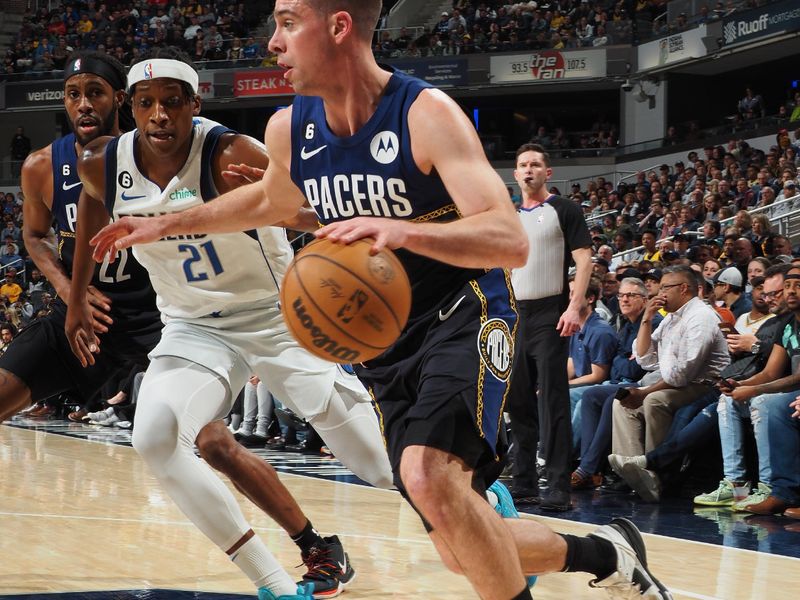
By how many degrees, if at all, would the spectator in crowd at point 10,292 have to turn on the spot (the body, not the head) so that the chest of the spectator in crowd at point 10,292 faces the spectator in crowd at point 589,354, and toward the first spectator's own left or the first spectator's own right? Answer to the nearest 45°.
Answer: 0° — they already face them

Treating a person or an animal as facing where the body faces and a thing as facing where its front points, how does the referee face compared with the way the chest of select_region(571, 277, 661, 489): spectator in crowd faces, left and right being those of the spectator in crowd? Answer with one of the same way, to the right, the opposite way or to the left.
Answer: the same way

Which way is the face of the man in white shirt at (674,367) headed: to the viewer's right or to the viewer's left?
to the viewer's left

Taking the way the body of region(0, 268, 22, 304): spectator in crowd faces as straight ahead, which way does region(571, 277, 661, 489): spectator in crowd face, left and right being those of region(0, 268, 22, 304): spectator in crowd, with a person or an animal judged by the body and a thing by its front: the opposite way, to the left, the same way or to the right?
to the right

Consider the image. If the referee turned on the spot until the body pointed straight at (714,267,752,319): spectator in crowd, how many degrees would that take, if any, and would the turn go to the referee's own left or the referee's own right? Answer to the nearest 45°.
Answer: approximately 180°

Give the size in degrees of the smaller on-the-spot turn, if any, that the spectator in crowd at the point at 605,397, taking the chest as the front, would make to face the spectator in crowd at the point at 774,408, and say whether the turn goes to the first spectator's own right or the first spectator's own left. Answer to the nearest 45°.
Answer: approximately 90° to the first spectator's own left

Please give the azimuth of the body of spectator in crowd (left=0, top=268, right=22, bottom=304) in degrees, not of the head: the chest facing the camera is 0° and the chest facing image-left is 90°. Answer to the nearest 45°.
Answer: approximately 0°

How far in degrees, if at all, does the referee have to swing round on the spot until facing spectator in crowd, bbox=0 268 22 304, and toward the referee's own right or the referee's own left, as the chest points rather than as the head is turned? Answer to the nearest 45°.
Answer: approximately 90° to the referee's own right

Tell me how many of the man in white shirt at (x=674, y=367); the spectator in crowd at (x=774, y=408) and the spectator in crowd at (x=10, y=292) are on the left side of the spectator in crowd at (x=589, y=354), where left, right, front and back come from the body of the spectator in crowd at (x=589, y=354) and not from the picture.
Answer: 2

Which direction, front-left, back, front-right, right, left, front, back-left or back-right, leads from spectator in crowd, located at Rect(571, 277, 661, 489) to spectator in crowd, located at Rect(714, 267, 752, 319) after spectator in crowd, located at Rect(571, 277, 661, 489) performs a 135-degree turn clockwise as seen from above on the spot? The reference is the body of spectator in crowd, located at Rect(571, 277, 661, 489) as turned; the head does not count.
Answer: front-right

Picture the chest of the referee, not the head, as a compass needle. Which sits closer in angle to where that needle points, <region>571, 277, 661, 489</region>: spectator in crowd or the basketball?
the basketball

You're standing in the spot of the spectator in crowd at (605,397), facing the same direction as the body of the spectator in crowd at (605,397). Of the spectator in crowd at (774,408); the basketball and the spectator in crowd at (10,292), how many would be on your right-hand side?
1

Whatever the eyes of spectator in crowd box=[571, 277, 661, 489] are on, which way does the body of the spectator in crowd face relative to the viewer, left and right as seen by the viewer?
facing the viewer and to the left of the viewer
